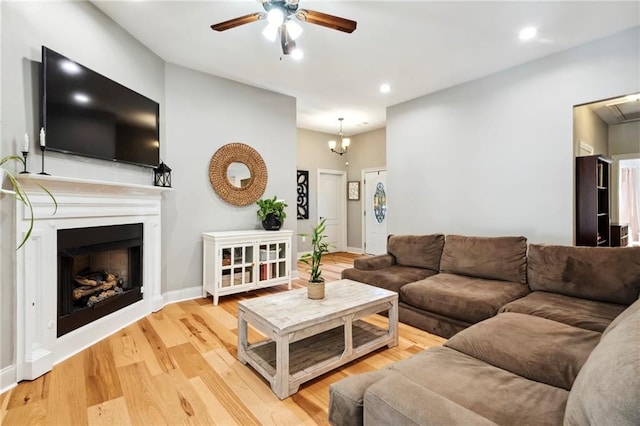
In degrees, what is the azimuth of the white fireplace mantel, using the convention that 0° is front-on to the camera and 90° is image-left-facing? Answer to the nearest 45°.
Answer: approximately 315°

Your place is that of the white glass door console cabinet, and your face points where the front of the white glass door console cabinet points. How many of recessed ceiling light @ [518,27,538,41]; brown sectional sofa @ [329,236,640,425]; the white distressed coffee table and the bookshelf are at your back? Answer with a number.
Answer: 0

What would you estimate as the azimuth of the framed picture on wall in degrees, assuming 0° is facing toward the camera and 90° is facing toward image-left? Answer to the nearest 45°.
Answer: approximately 45°

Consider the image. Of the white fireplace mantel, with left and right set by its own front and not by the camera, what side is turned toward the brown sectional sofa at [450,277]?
front

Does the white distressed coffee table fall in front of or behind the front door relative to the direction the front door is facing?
in front

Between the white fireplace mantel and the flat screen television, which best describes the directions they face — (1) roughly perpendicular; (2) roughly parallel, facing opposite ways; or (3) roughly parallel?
roughly parallel

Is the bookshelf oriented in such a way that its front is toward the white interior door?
no

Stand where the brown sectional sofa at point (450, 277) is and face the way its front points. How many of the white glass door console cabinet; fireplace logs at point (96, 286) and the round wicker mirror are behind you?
0

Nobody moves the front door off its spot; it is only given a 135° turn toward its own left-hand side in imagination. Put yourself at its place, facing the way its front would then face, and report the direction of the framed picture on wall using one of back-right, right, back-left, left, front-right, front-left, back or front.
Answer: back-left

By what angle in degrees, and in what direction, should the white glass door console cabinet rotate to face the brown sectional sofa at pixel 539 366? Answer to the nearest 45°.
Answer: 0° — it already faces it

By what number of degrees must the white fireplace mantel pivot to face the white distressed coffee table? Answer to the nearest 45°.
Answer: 0° — it already faces it

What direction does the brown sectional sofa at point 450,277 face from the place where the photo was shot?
facing the viewer and to the left of the viewer
